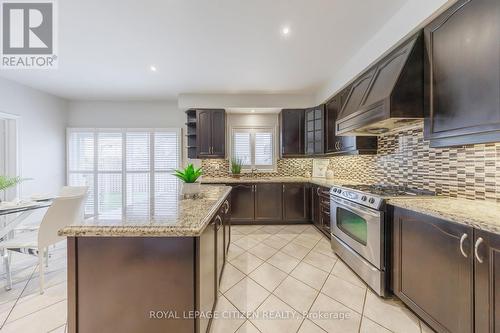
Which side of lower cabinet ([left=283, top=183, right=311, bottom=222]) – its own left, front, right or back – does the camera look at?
front

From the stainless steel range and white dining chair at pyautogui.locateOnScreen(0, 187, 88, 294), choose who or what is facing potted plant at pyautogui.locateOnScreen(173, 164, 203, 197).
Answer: the stainless steel range

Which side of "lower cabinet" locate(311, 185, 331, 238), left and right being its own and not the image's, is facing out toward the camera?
left

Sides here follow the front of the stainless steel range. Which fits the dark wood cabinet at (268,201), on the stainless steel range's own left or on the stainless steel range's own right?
on the stainless steel range's own right

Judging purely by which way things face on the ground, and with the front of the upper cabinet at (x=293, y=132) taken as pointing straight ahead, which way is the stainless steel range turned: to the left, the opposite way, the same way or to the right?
to the right

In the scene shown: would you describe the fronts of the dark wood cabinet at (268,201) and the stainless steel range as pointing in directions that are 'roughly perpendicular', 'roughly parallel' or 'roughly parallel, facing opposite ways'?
roughly perpendicular

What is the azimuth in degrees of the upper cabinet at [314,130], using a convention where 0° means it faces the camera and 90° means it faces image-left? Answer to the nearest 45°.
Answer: approximately 45°

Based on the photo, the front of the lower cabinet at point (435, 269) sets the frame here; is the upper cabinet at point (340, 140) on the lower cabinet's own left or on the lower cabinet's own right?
on the lower cabinet's own right

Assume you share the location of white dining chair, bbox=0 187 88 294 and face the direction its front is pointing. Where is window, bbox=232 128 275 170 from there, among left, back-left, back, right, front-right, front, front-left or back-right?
back-right

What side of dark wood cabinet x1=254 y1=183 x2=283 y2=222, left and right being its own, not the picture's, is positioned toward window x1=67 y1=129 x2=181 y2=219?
right

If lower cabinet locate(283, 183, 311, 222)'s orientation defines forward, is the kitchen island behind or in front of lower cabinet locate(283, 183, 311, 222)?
in front

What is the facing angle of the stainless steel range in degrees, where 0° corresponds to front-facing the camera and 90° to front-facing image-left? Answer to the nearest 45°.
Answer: approximately 45°

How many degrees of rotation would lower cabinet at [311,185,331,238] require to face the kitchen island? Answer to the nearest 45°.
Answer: approximately 90° to its left

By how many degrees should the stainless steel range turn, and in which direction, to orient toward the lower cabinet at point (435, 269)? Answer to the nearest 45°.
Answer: approximately 90° to its left

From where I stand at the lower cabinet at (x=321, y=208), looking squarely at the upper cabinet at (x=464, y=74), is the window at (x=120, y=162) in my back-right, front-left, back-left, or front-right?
back-right

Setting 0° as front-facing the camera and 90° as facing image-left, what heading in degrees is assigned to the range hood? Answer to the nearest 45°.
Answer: approximately 45°

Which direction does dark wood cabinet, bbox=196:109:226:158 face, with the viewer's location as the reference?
facing the viewer
